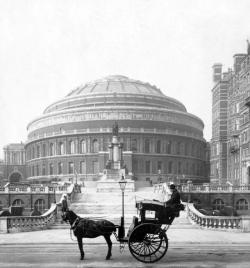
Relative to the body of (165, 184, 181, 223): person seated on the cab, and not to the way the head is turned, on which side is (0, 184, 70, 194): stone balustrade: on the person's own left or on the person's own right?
on the person's own right

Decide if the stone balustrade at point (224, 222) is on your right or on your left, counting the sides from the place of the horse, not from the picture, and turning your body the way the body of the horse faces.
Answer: on your right

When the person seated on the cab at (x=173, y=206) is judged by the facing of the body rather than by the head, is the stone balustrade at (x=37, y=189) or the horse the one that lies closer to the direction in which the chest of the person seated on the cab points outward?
the horse

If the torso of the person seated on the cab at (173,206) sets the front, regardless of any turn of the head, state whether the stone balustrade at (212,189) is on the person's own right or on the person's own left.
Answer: on the person's own right

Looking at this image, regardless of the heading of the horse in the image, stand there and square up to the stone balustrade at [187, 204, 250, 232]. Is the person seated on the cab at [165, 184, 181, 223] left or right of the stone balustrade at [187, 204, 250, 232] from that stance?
right

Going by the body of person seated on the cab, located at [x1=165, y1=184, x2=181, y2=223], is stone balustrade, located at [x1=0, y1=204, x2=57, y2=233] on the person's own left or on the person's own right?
on the person's own right

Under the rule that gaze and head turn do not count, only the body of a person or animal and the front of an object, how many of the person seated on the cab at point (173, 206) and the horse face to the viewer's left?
2

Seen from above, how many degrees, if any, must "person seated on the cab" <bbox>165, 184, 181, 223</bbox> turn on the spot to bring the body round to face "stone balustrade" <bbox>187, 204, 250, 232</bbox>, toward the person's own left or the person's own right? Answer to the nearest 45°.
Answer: approximately 90° to the person's own right

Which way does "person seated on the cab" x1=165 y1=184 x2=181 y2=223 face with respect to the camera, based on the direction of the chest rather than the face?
to the viewer's left

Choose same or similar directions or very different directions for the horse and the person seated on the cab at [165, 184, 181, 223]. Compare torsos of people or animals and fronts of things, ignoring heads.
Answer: same or similar directions

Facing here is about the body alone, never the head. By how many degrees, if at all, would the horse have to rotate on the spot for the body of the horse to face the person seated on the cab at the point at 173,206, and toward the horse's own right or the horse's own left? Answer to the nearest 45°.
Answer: approximately 180°

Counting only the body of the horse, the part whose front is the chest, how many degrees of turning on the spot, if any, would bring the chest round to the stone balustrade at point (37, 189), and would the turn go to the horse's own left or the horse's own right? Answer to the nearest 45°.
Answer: approximately 90° to the horse's own right

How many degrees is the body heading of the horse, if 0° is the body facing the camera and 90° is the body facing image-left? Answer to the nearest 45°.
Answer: approximately 90°
